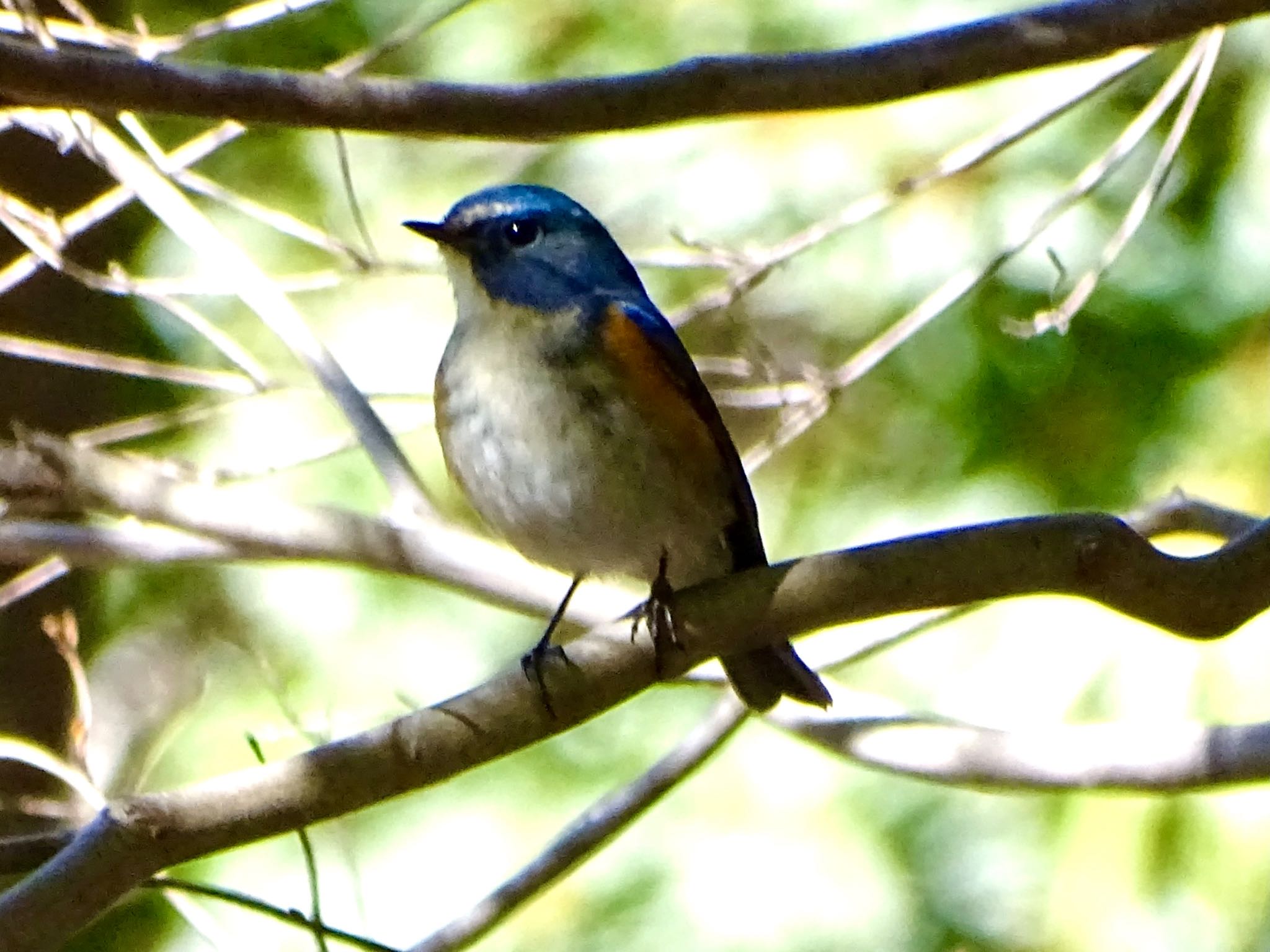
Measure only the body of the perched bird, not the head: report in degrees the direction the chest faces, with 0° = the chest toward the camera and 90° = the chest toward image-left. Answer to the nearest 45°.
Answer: approximately 45°

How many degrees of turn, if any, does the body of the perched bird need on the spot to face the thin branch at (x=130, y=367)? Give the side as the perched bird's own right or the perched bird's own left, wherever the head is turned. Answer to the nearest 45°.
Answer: approximately 90° to the perched bird's own right

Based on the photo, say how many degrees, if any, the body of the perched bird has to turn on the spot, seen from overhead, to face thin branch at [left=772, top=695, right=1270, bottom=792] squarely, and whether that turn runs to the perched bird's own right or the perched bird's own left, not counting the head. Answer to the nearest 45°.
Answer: approximately 135° to the perched bird's own left
